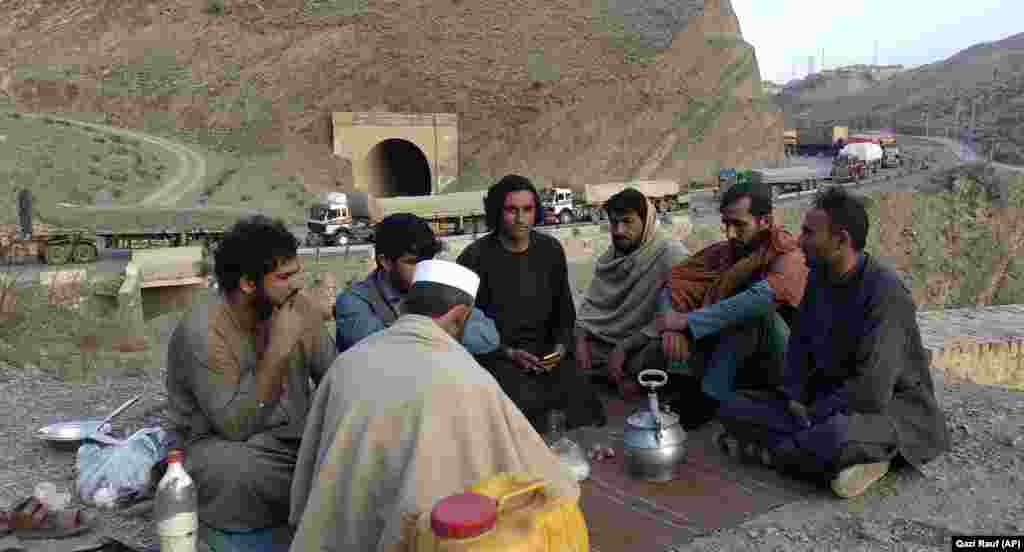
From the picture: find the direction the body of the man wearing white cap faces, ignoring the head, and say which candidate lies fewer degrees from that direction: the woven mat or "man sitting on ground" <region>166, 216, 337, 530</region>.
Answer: the woven mat

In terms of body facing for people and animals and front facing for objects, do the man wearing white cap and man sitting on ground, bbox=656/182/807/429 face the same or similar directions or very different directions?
very different directions

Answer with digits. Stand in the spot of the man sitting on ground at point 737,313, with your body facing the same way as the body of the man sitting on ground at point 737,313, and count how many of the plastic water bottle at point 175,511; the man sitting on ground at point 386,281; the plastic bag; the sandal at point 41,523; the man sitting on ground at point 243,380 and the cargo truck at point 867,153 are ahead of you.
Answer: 5

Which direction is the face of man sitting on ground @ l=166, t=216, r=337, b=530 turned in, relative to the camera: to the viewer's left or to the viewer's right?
to the viewer's right

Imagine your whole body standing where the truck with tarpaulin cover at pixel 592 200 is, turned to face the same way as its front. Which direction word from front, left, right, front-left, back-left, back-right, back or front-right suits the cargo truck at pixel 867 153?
back

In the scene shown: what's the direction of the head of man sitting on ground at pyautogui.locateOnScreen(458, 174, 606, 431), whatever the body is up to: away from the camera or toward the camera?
toward the camera

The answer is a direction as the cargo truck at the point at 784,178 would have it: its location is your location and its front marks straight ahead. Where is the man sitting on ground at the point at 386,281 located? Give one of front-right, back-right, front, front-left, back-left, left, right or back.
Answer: left

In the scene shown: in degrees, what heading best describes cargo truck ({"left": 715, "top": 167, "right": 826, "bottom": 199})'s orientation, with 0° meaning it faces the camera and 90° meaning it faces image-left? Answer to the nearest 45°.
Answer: approximately 90°

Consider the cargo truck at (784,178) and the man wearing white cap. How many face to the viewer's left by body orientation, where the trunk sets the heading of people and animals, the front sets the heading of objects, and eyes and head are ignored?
1

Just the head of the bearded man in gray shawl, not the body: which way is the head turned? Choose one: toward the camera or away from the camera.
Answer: toward the camera

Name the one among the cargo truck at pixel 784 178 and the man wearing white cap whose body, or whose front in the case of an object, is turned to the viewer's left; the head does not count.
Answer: the cargo truck

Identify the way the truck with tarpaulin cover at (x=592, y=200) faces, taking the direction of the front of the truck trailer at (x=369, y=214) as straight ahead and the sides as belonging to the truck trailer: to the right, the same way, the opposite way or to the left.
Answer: the same way

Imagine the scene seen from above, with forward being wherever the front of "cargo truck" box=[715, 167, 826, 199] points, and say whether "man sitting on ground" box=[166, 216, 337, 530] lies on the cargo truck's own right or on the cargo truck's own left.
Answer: on the cargo truck's own left

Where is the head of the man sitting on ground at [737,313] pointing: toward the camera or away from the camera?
toward the camera

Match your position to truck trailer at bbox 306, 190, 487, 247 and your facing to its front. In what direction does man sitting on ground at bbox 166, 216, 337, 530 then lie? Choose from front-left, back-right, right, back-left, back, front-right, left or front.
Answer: front-left
